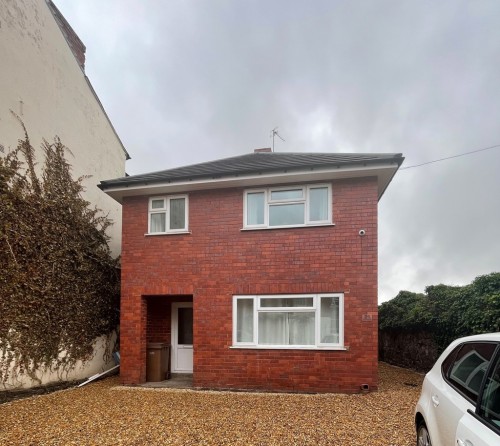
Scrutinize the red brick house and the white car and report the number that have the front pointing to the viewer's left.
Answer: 0

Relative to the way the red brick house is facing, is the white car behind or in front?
in front

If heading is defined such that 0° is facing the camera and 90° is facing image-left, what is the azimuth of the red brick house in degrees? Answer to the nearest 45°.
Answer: approximately 0°
